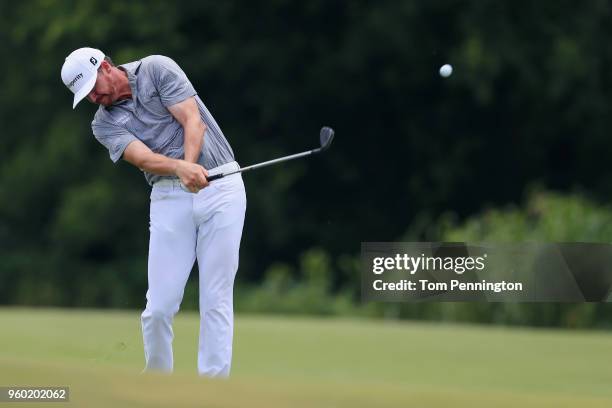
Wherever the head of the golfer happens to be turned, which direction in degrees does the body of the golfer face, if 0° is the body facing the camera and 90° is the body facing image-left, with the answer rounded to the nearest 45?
approximately 0°
